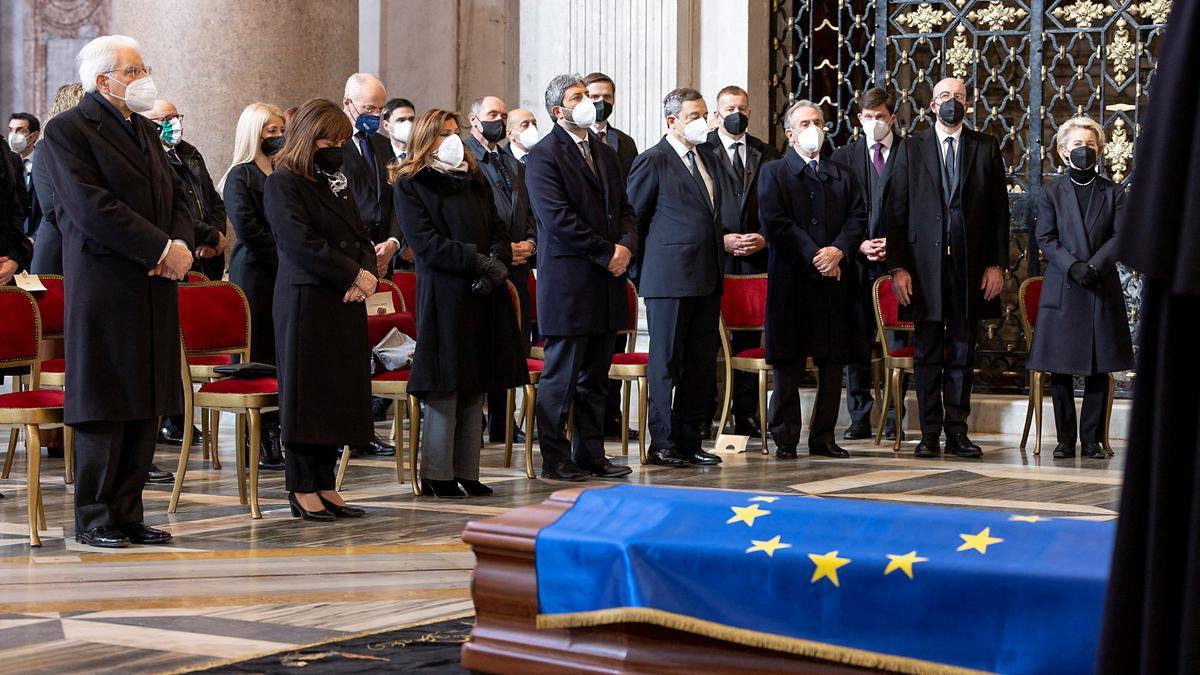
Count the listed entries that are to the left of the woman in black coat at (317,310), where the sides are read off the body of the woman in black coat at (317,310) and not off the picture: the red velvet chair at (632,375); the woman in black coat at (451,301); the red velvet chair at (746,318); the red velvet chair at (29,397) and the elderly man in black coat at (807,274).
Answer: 4

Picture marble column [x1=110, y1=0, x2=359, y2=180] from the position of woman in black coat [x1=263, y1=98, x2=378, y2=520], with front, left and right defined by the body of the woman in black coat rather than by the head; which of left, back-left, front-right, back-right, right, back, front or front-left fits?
back-left

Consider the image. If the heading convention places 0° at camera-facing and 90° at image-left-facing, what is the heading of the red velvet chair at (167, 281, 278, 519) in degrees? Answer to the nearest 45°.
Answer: approximately 315°

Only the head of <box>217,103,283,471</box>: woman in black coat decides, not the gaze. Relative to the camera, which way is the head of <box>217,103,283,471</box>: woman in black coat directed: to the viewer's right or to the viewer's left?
to the viewer's right

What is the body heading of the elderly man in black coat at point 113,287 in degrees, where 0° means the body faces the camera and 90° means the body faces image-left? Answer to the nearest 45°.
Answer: approximately 315°

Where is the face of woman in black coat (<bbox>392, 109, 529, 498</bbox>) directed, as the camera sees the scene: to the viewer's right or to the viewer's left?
to the viewer's right

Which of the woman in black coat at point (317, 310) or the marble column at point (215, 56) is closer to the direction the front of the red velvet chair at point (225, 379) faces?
the woman in black coat

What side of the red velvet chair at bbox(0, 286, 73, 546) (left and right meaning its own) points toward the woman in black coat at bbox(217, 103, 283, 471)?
left
